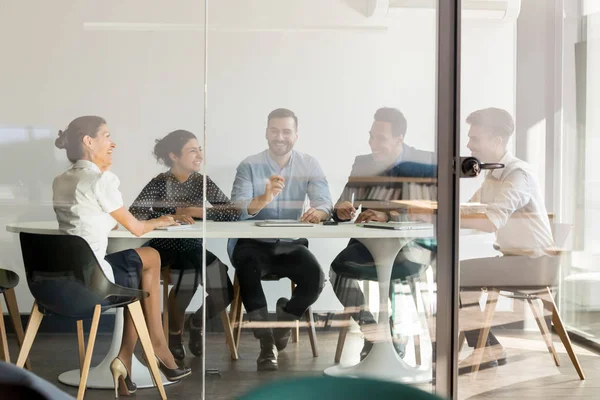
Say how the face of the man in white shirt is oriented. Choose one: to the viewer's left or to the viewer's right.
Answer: to the viewer's left

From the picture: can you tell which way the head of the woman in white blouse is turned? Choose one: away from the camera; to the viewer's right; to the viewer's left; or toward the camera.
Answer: to the viewer's right

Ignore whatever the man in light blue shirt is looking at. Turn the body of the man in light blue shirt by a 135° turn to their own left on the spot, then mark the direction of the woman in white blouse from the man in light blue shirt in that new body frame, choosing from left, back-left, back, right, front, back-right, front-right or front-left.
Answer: back-left

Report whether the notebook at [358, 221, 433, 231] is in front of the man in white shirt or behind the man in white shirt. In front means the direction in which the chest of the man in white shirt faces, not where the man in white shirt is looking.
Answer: in front

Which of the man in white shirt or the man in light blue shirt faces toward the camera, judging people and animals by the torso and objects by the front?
the man in light blue shirt

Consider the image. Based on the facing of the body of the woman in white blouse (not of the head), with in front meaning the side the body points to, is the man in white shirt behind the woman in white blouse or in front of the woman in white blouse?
in front

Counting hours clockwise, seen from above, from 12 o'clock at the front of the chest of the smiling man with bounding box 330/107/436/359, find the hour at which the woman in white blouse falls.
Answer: The woman in white blouse is roughly at 1 o'clock from the smiling man.

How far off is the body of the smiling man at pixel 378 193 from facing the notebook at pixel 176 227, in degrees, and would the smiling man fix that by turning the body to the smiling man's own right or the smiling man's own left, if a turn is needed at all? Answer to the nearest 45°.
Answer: approximately 45° to the smiling man's own right

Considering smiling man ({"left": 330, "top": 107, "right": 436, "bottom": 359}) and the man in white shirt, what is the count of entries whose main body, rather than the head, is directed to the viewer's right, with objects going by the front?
0

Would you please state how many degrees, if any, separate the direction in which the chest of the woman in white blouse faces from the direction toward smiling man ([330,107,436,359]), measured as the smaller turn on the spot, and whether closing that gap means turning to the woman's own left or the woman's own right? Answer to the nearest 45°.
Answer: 0° — they already face them

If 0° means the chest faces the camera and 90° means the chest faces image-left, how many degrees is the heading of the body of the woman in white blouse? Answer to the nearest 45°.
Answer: approximately 270°

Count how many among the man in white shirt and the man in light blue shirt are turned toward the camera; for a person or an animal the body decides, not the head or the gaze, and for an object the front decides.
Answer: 1

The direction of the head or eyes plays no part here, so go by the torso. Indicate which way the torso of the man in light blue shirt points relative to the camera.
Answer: toward the camera

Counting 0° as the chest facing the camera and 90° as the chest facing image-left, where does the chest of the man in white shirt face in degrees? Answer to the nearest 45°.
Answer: approximately 90°
